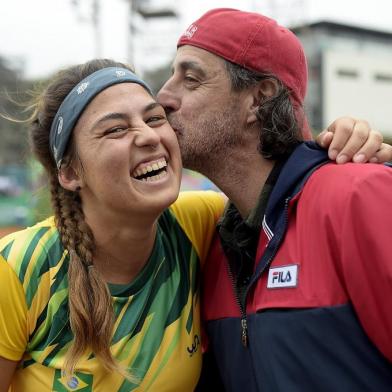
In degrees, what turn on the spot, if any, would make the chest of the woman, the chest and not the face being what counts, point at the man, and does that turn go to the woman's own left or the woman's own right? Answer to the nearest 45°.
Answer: approximately 45° to the woman's own left

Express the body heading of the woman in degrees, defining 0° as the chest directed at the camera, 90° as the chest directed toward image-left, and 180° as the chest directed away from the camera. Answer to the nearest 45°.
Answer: approximately 315°

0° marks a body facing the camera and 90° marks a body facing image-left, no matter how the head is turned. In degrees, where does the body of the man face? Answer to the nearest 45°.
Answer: approximately 45°

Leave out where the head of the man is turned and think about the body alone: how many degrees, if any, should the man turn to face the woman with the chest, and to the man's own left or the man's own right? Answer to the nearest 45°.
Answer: approximately 45° to the man's own right
